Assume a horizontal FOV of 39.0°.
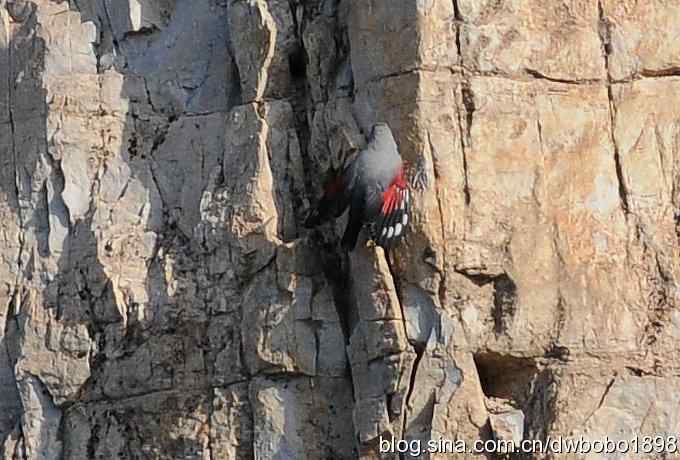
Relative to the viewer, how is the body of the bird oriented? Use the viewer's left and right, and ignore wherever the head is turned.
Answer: facing away from the viewer
